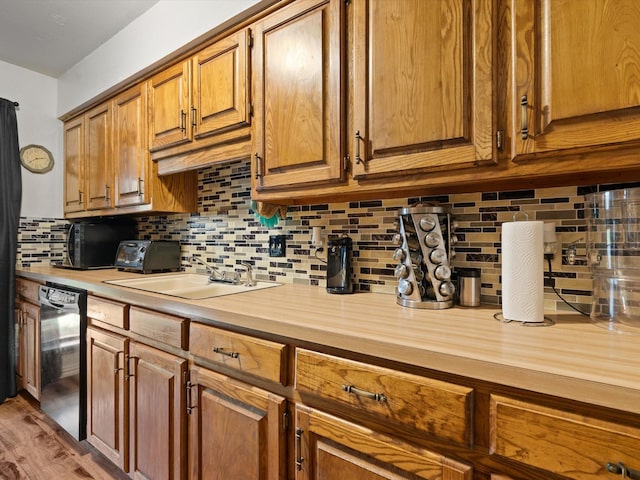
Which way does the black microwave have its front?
to the viewer's left

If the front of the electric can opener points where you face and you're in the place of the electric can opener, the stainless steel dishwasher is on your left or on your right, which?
on your right

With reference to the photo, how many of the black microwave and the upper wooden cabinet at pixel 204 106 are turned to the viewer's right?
0

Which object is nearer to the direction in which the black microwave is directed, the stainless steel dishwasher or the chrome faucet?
the stainless steel dishwasher

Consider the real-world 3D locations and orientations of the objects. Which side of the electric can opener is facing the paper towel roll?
left
